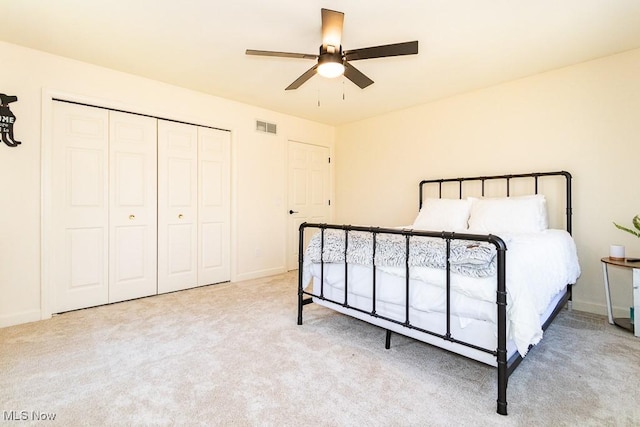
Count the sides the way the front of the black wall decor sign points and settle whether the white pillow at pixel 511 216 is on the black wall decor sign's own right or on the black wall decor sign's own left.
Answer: on the black wall decor sign's own left

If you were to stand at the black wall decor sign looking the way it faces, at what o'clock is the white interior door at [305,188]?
The white interior door is roughly at 9 o'clock from the black wall decor sign.

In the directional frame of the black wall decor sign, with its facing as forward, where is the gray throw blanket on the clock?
The gray throw blanket is roughly at 11 o'clock from the black wall decor sign.

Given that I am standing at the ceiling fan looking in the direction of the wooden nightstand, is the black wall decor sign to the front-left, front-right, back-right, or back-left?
back-left

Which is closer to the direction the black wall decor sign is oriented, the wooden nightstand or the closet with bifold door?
the wooden nightstand

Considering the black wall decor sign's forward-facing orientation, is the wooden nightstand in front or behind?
in front

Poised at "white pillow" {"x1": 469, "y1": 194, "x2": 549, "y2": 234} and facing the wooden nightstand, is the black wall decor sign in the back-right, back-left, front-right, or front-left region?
back-right

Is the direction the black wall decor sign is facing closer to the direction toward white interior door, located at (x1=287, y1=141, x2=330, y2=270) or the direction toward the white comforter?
the white comforter

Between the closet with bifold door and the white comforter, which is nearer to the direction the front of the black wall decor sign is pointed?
the white comforter

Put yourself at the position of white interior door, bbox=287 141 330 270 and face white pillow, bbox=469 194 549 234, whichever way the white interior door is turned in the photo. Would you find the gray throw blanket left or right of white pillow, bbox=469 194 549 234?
right

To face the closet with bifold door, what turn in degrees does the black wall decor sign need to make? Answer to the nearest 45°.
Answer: approximately 90° to its left

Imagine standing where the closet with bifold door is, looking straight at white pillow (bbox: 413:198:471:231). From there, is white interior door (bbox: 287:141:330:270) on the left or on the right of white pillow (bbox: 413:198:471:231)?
left
